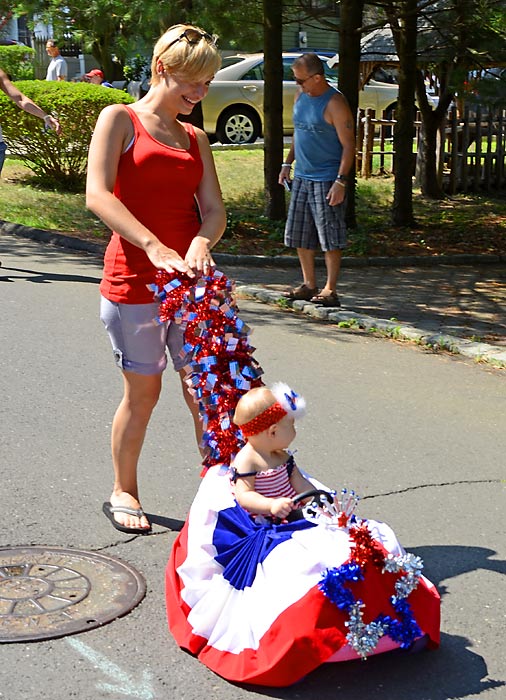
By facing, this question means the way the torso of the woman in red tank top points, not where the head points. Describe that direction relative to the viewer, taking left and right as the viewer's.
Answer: facing the viewer and to the right of the viewer

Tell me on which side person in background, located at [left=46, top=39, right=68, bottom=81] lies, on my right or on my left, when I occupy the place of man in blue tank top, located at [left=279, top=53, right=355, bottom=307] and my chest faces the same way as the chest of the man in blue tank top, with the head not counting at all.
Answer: on my right

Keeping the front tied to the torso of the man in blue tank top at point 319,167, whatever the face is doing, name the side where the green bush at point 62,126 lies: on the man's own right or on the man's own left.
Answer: on the man's own right

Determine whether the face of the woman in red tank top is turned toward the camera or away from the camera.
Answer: toward the camera

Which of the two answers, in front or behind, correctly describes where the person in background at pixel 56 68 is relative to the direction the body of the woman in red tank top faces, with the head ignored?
behind

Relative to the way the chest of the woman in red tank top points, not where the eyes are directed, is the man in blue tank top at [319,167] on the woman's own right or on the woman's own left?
on the woman's own left

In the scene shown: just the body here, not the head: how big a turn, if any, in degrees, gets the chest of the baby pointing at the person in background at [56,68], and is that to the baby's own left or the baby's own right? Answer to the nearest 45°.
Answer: approximately 135° to the baby's own left

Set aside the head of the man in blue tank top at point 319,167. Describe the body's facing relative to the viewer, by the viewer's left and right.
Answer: facing the viewer and to the left of the viewer

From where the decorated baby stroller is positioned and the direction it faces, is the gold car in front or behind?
behind
